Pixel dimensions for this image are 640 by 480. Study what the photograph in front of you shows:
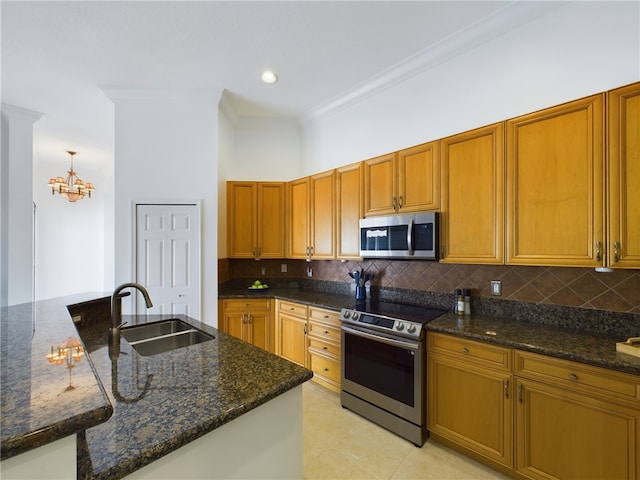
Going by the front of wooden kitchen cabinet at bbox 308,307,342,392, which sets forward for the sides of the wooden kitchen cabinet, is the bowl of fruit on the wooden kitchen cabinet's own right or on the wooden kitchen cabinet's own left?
on the wooden kitchen cabinet's own right

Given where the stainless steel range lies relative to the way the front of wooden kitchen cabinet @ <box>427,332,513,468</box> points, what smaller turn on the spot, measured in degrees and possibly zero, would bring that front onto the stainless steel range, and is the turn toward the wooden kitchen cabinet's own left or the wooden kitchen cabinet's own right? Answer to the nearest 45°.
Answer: approximately 45° to the wooden kitchen cabinet's own right

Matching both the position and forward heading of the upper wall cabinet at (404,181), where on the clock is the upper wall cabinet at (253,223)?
the upper wall cabinet at (253,223) is roughly at 2 o'clock from the upper wall cabinet at (404,181).

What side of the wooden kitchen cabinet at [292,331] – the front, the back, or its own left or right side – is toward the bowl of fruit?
right

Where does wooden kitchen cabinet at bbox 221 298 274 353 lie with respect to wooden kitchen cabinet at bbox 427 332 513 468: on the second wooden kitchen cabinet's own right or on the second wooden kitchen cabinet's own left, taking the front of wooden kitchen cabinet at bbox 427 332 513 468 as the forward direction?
on the second wooden kitchen cabinet's own right

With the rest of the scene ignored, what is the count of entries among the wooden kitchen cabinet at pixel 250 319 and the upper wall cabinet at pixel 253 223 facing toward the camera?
2

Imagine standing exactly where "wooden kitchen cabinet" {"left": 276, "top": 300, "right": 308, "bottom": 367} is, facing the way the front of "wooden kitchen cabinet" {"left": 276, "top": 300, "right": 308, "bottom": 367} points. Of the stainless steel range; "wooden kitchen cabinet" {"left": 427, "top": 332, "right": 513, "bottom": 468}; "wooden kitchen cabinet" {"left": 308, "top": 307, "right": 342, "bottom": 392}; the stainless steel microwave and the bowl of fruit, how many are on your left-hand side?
4
